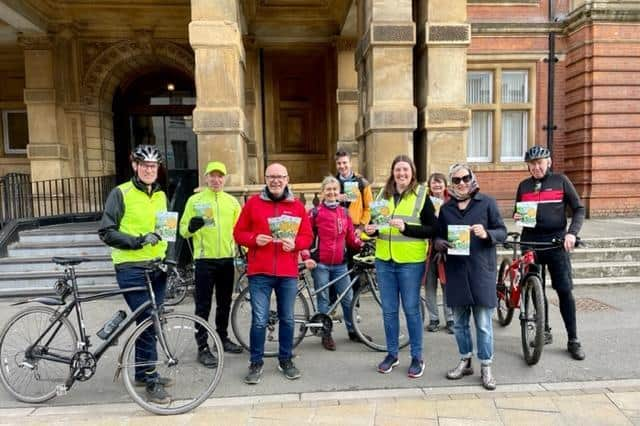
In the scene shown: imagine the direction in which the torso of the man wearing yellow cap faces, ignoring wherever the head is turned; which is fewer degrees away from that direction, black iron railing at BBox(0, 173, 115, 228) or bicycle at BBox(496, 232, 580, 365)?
the bicycle

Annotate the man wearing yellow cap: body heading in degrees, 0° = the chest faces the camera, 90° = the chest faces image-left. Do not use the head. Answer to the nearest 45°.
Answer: approximately 0°

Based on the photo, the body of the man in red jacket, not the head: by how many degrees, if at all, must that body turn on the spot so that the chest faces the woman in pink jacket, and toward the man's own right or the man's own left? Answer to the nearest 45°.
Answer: approximately 135° to the man's own left

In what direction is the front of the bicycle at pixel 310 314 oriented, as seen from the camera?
facing to the right of the viewer

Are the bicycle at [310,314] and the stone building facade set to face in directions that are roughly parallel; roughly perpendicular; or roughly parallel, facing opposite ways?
roughly perpendicular

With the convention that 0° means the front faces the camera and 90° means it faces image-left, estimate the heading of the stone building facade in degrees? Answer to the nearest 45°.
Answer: approximately 0°

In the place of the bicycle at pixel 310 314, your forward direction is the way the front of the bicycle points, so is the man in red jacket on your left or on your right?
on your right
